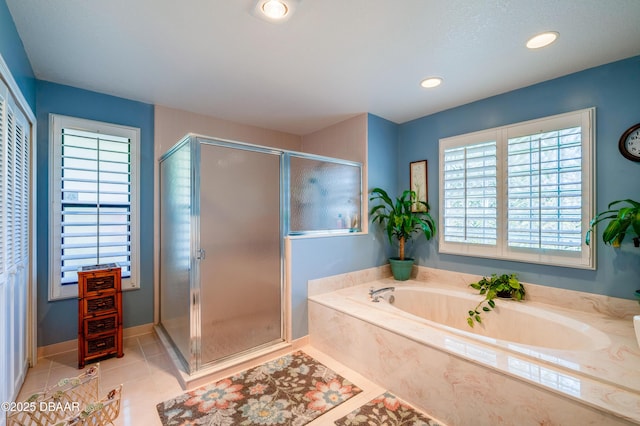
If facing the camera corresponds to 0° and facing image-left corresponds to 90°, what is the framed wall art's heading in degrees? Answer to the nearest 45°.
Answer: approximately 45°

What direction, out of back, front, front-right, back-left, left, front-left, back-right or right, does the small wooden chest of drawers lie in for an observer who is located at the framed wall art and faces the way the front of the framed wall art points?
front

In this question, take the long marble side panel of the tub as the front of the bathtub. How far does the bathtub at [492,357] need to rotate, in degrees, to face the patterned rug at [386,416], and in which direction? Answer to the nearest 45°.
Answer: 0° — it already faces it

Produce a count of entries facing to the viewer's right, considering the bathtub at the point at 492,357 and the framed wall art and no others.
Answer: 0

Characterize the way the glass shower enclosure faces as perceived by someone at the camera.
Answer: facing the viewer and to the right of the viewer

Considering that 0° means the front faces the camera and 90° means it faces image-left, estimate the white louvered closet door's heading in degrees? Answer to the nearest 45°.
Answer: approximately 270°

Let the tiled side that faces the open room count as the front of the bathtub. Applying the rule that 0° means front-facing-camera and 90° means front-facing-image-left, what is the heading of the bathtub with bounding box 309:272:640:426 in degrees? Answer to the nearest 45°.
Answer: approximately 45°

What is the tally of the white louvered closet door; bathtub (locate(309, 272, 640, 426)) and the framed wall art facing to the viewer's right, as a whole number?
1

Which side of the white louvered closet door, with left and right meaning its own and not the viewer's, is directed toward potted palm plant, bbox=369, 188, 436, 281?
front
